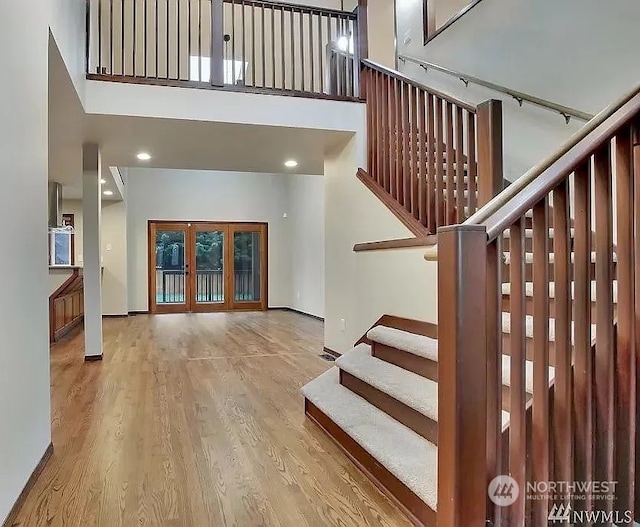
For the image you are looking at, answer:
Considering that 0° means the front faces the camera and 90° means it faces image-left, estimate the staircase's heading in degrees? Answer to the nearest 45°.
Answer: approximately 45°

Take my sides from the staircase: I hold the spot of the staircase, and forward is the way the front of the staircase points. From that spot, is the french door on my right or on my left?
on my right
